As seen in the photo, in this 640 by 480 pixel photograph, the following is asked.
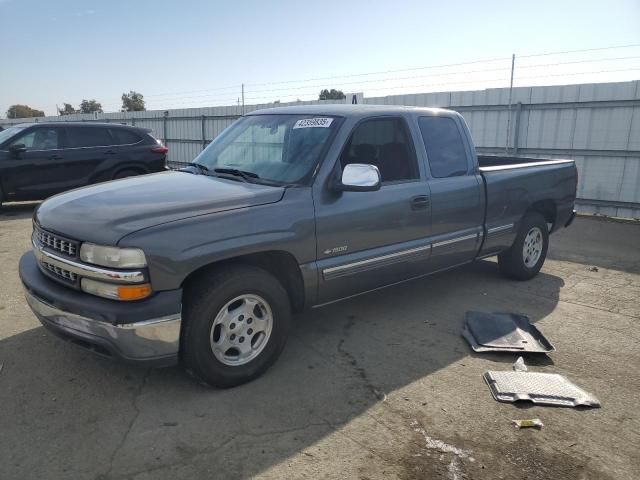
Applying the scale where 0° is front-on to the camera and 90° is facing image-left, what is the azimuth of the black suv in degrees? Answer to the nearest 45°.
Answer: approximately 90°

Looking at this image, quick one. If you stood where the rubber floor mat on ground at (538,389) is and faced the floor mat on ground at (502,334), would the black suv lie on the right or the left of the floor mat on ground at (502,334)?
left

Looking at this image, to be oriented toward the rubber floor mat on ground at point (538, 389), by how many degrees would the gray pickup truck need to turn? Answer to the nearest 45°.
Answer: approximately 135° to its left

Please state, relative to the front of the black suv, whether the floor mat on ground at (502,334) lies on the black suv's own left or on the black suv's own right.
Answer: on the black suv's own left

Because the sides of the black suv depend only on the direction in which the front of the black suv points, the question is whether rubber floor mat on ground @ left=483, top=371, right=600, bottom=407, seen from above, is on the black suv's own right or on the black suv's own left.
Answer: on the black suv's own left

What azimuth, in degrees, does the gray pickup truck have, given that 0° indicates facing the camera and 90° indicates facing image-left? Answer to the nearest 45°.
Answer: approximately 45°
